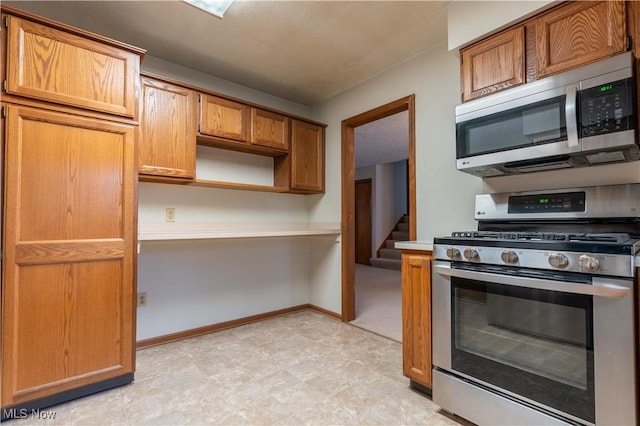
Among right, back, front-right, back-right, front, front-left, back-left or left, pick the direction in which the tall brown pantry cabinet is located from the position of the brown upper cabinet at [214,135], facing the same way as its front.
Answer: right

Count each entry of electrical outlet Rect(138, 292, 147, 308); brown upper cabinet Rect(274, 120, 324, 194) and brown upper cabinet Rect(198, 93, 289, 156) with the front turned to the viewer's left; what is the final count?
0

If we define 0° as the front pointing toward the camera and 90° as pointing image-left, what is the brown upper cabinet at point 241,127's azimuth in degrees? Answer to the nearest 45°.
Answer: approximately 315°

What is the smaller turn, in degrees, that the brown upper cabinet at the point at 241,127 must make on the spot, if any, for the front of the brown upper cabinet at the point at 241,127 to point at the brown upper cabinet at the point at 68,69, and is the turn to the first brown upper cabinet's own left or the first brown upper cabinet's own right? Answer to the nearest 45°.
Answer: approximately 90° to the first brown upper cabinet's own right

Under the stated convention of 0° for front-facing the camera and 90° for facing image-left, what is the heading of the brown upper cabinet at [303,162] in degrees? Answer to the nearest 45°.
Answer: approximately 315°

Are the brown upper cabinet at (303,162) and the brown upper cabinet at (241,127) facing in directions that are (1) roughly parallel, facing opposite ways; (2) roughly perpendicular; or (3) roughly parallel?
roughly parallel

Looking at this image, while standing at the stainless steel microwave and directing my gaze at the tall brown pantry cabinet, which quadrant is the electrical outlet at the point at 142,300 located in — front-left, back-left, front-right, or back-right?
front-right

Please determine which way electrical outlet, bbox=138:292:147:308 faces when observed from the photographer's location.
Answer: facing the viewer

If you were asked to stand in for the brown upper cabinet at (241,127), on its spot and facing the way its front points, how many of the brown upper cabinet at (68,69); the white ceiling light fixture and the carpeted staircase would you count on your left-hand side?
1

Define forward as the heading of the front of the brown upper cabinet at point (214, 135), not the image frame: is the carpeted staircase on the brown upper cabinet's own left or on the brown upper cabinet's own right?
on the brown upper cabinet's own left

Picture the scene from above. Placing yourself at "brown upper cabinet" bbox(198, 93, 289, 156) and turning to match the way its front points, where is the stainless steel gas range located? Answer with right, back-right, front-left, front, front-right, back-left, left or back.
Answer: front

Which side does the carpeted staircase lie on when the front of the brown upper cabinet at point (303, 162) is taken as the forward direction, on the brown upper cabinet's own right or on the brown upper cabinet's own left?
on the brown upper cabinet's own left

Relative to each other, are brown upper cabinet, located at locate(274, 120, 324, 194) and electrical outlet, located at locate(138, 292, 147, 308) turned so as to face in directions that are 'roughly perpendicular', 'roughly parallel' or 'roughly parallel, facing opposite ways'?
roughly parallel
